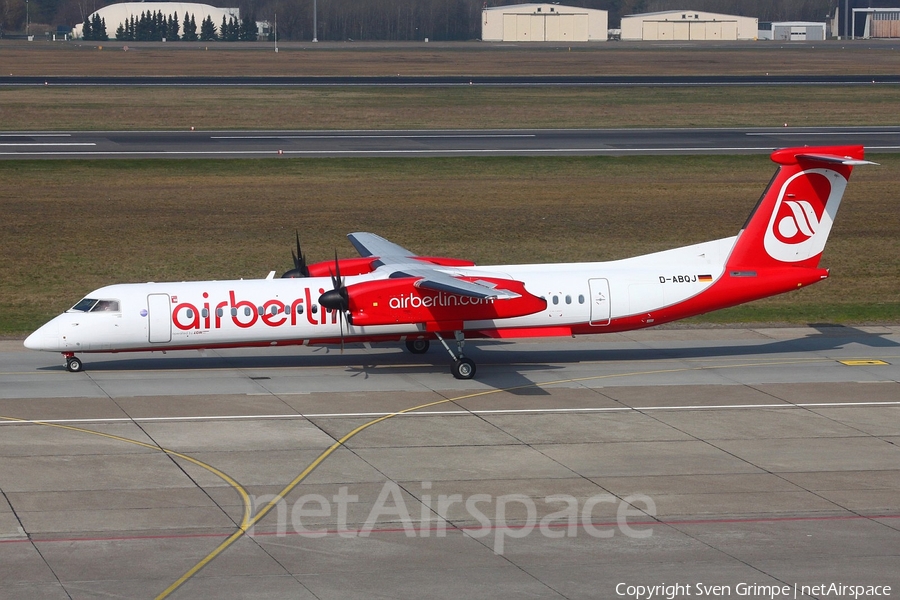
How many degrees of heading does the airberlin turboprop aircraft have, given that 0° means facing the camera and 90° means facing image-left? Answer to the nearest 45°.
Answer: approximately 90°
